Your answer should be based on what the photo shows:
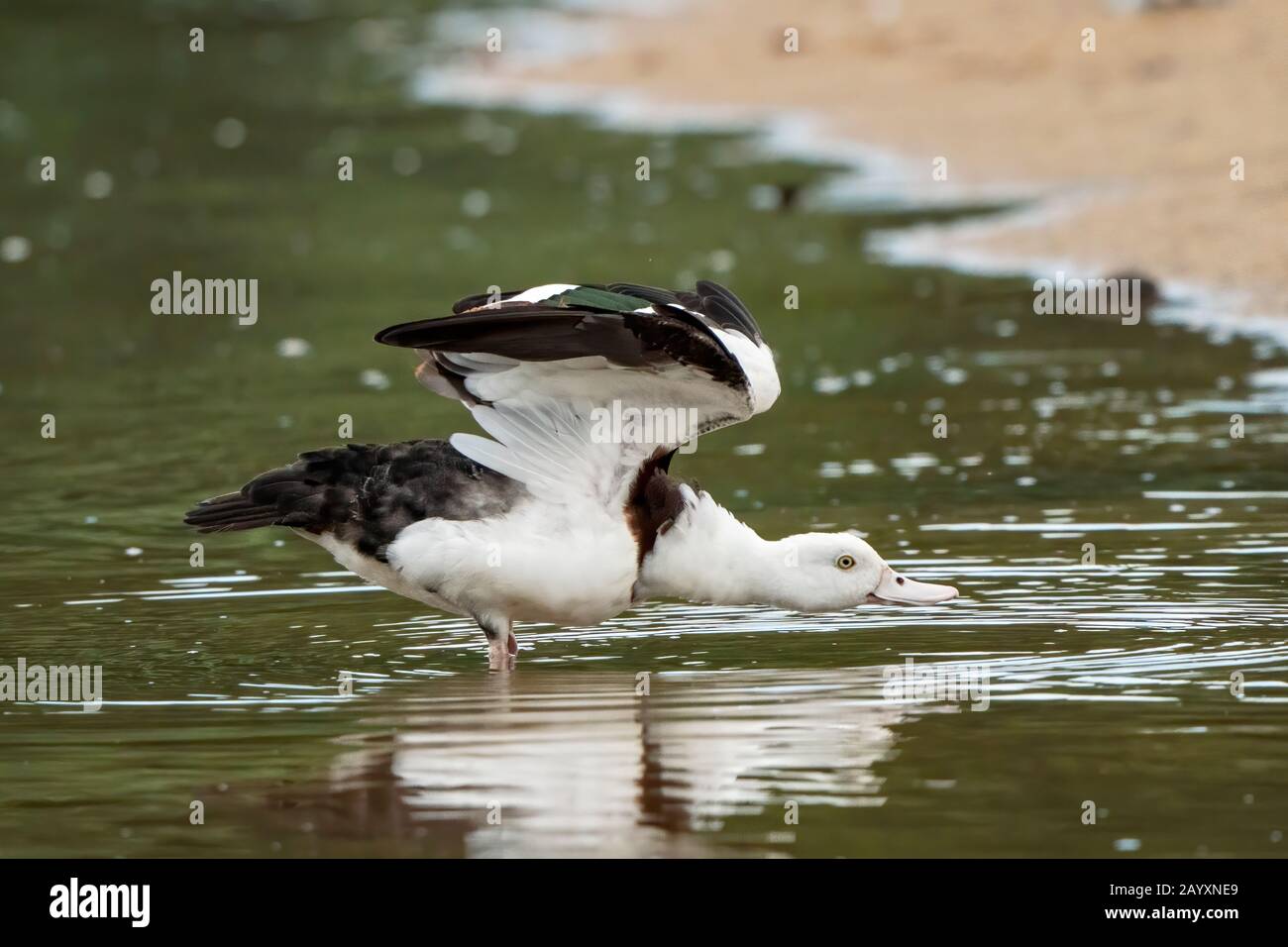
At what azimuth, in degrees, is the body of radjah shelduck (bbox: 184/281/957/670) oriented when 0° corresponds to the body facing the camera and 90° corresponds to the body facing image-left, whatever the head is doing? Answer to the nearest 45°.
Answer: approximately 270°
